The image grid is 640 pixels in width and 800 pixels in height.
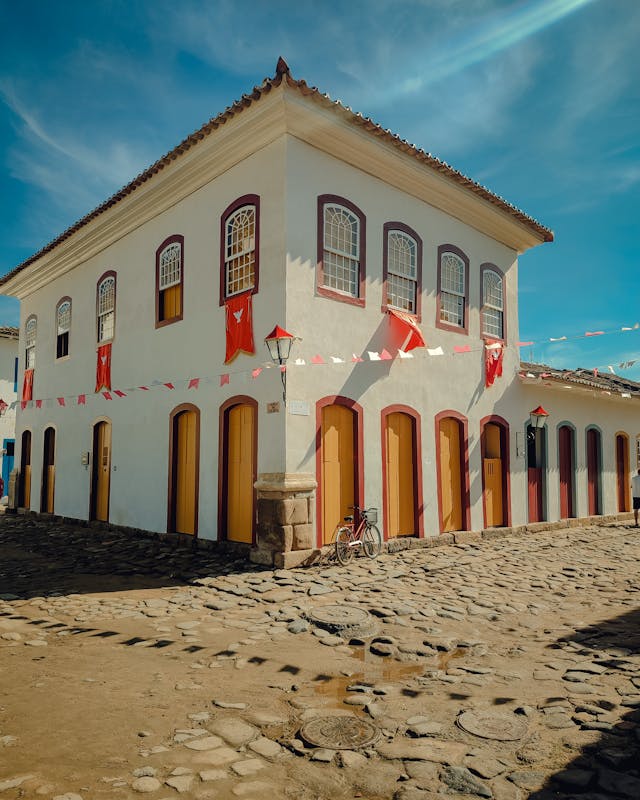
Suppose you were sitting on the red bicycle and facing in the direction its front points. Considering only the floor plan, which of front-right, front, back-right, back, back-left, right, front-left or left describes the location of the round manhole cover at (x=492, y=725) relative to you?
back-right

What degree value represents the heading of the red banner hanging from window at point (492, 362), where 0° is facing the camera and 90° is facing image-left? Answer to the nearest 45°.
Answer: approximately 315°

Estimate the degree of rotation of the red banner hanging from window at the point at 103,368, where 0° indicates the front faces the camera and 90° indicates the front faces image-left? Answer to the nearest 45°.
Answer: approximately 45°

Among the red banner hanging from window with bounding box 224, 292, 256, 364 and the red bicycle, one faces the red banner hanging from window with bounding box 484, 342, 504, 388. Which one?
the red bicycle

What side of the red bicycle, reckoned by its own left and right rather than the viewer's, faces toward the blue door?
left

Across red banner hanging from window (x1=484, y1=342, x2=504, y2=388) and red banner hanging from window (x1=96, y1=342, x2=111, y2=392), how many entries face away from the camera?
0

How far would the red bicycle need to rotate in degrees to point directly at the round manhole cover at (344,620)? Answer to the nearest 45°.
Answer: approximately 135° to its right

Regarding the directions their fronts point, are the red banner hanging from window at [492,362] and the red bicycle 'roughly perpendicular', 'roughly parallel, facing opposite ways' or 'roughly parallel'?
roughly perpendicular

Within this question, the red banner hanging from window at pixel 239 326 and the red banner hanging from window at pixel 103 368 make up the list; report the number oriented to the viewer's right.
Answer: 0

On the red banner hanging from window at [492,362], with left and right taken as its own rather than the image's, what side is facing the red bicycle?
right

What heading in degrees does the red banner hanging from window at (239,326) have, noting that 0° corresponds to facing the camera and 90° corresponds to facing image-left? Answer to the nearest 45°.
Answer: approximately 45°

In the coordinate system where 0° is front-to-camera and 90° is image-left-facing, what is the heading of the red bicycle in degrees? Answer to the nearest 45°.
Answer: approximately 225°

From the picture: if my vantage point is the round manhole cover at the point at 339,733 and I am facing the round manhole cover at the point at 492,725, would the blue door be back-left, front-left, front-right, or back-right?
back-left

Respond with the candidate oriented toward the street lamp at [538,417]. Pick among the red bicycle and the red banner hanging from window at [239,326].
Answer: the red bicycle
